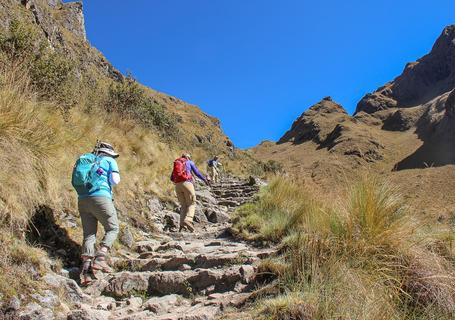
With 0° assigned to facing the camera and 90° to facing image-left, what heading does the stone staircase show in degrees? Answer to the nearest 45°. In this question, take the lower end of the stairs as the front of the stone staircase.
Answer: approximately 0°

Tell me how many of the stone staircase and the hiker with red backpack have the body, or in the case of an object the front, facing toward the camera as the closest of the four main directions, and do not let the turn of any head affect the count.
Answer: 1

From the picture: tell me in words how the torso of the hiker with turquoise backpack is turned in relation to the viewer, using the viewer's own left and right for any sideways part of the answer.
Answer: facing away from the viewer and to the right of the viewer

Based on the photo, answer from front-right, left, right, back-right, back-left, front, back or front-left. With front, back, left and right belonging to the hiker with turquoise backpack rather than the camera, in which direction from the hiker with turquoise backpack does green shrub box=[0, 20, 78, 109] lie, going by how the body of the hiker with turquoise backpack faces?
front-left

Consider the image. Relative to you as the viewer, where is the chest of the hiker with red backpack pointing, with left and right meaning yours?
facing away from the viewer and to the right of the viewer
